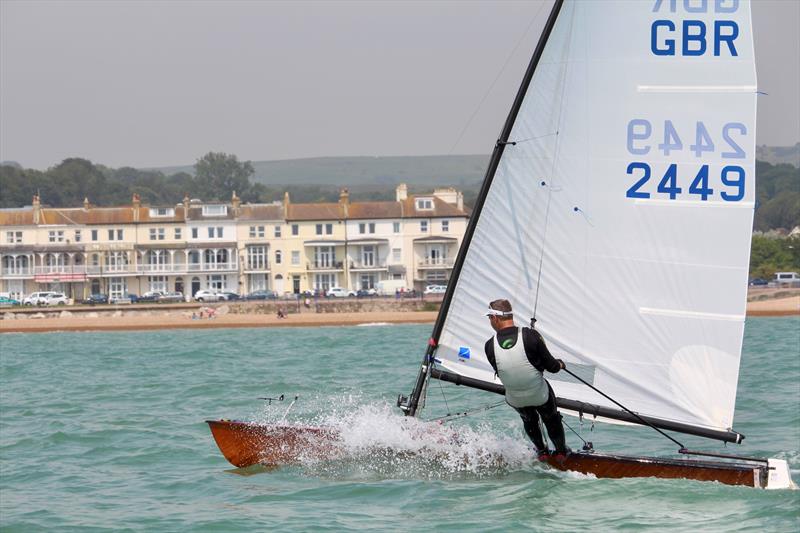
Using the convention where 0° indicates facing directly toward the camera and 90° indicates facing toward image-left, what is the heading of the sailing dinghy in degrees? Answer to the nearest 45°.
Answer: approximately 90°

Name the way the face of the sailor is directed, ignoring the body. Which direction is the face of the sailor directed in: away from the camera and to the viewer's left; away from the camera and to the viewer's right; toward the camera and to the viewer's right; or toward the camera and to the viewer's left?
away from the camera and to the viewer's left

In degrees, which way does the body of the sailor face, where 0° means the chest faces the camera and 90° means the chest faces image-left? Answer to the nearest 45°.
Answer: approximately 180°
